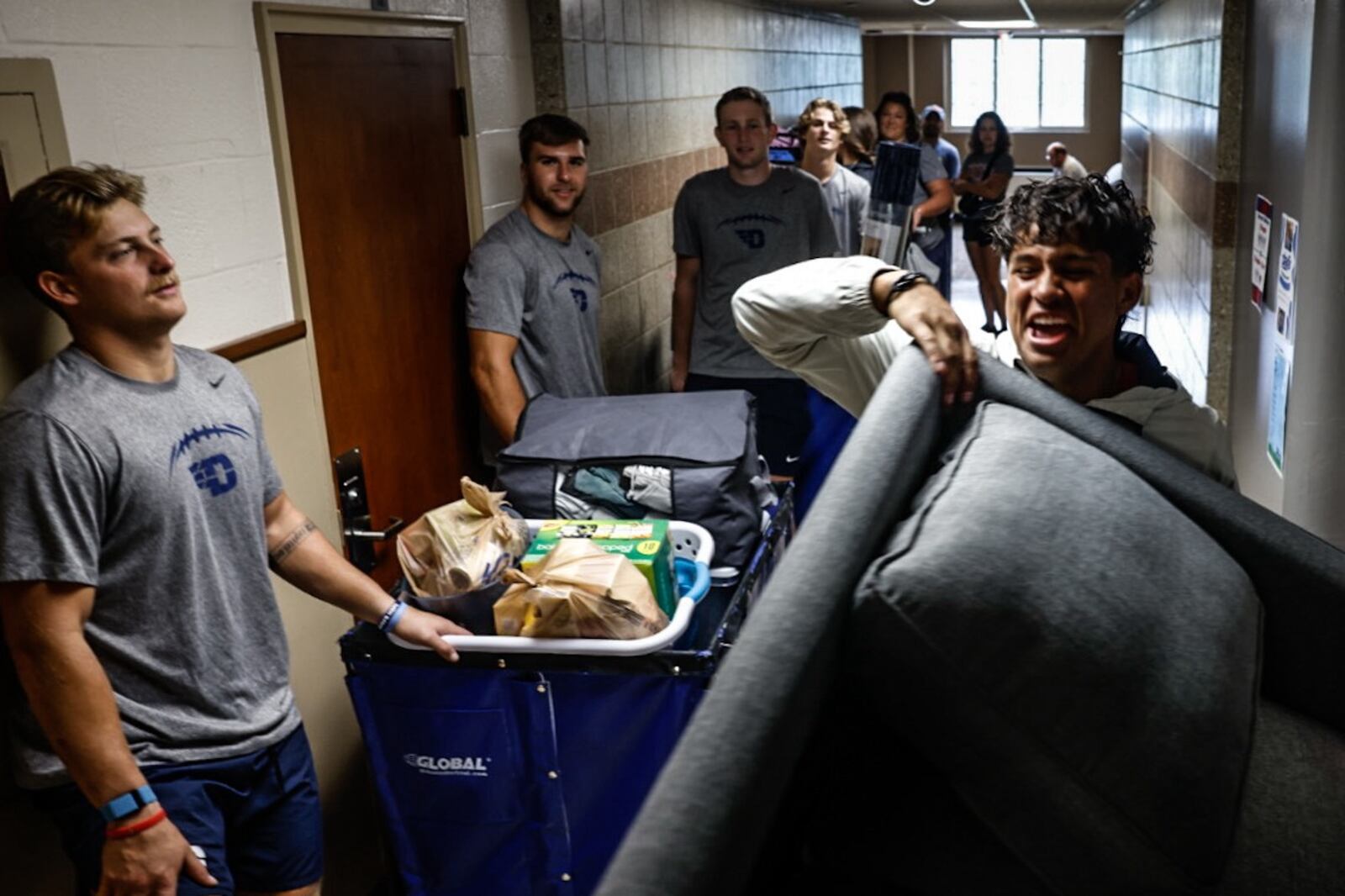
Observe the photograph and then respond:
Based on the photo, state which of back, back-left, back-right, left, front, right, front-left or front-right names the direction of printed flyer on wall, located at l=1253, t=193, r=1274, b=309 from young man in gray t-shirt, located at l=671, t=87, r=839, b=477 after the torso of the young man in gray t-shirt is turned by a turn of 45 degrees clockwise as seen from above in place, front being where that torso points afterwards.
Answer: left

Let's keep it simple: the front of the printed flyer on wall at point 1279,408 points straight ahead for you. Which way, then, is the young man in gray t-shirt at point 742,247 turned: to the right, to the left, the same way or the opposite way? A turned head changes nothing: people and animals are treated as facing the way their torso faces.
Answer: to the left

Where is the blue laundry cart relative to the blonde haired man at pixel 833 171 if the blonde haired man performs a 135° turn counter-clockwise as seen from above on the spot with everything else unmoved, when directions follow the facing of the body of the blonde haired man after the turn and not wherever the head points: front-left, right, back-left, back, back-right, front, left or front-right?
back-right

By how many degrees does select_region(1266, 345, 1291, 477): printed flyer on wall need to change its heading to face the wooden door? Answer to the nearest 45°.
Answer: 0° — it already faces it

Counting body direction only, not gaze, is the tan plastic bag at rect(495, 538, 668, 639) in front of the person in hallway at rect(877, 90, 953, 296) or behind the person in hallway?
in front

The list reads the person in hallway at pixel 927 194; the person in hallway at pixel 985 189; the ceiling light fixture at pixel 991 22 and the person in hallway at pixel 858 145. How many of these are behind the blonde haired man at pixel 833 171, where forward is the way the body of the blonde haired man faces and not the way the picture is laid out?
4

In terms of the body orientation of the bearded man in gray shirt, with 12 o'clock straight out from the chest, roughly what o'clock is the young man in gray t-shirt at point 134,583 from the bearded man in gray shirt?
The young man in gray t-shirt is roughly at 2 o'clock from the bearded man in gray shirt.

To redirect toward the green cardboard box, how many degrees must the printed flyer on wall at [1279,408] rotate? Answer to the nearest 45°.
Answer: approximately 45° to its left

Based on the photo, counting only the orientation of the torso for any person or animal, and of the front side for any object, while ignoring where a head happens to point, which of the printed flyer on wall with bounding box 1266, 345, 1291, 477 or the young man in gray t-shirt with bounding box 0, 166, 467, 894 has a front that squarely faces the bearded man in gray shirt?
the printed flyer on wall

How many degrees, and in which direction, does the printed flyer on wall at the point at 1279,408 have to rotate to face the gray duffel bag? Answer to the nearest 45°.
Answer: approximately 45° to its left

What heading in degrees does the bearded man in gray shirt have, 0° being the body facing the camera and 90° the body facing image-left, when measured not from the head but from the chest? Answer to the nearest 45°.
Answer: approximately 315°
